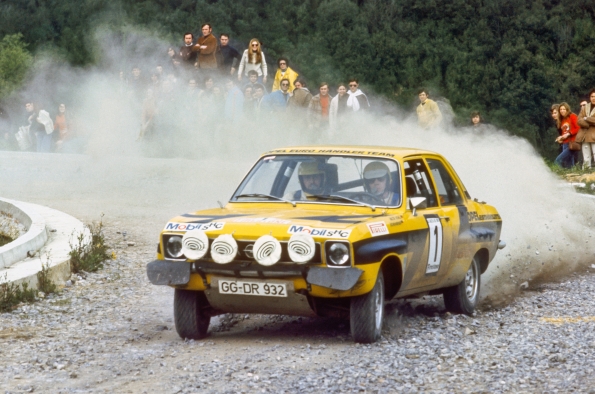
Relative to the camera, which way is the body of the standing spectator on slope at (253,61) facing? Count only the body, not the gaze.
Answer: toward the camera

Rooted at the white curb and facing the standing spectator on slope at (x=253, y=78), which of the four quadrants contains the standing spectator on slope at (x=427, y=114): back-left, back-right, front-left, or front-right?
front-right

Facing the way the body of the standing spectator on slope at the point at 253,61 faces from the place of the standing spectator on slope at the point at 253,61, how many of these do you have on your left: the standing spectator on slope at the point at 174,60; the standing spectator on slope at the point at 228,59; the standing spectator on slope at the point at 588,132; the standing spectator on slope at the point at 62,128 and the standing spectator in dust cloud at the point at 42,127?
1

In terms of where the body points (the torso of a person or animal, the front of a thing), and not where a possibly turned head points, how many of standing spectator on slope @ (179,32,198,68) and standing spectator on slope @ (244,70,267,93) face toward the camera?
2

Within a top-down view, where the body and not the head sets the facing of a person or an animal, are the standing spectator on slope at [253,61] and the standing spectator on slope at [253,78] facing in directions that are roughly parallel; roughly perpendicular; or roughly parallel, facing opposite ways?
roughly parallel

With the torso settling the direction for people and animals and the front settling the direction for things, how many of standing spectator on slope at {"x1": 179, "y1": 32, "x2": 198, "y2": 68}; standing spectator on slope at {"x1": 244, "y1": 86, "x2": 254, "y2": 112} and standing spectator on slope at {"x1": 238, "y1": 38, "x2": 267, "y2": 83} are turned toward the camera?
3

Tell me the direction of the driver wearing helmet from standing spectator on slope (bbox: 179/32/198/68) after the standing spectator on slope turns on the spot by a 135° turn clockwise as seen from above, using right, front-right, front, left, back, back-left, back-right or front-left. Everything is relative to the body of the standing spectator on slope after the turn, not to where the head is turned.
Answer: back-left

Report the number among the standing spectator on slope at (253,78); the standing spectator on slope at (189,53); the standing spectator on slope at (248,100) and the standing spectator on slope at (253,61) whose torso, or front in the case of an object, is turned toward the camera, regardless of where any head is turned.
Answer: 4

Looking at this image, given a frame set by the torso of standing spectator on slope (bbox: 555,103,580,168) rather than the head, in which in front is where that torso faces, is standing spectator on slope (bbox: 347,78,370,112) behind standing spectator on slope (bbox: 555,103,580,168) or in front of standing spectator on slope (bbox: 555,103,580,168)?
in front

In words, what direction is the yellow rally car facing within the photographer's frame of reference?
facing the viewer and to the left of the viewer

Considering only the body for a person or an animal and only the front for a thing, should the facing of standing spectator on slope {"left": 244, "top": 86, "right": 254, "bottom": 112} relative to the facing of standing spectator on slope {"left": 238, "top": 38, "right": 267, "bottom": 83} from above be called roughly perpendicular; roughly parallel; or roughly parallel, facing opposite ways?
roughly parallel

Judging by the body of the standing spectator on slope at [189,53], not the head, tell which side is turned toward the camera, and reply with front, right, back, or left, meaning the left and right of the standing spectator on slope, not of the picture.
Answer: front

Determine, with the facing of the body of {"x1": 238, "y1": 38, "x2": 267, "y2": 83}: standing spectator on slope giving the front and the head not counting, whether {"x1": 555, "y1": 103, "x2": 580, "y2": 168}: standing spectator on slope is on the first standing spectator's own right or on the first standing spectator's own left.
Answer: on the first standing spectator's own left
